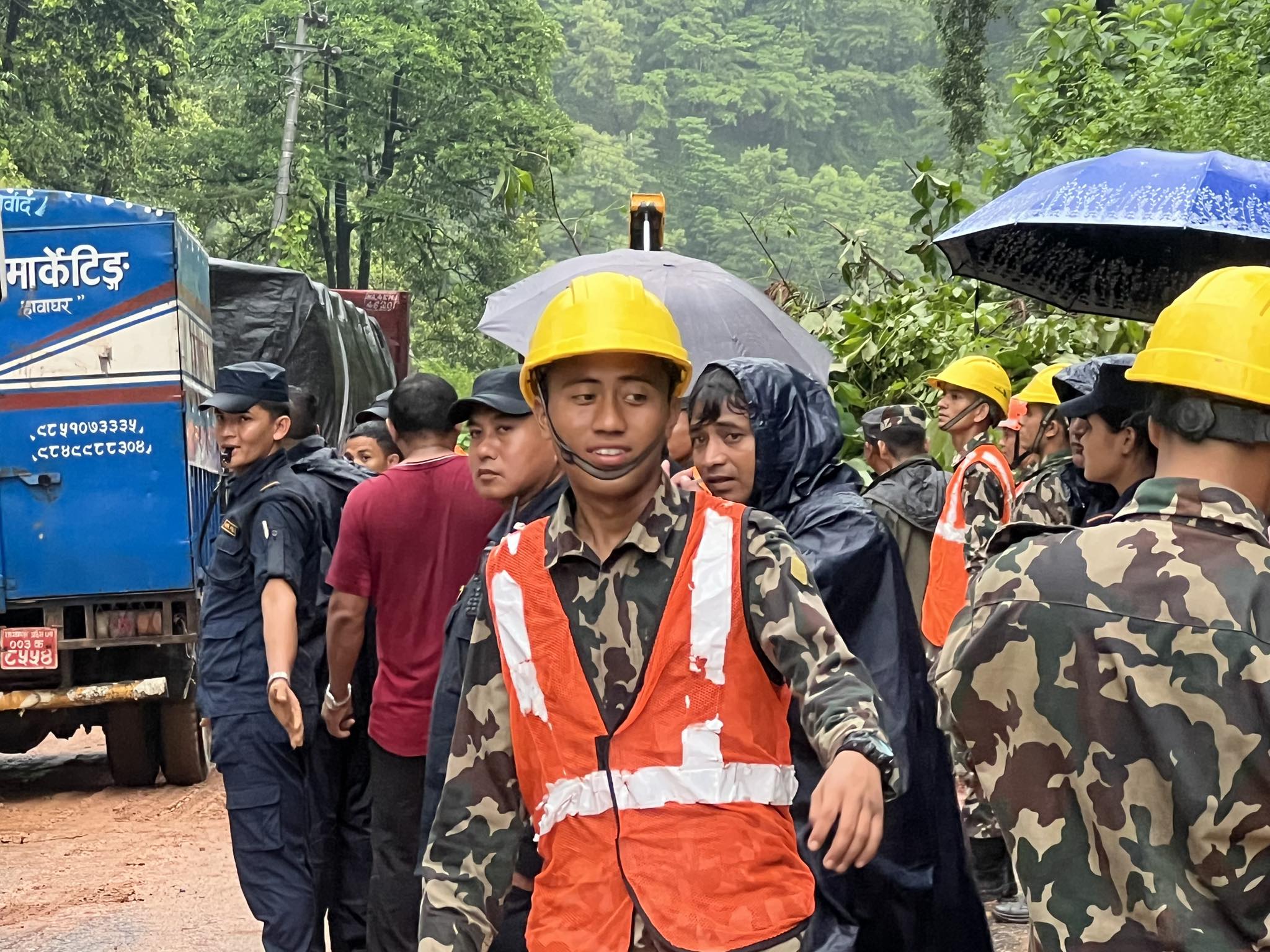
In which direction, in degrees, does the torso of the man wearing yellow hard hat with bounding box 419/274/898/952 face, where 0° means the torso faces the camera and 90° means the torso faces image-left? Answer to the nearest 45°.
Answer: approximately 0°

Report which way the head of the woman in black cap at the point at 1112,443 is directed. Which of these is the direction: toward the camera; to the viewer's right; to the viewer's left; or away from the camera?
to the viewer's left

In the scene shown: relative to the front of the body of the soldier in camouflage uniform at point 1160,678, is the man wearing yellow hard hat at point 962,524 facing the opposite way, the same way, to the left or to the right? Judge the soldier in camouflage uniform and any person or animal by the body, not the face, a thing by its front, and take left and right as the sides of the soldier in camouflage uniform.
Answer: to the left

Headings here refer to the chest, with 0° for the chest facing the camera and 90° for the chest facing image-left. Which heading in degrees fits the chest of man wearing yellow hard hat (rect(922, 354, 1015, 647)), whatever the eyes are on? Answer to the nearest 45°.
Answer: approximately 90°

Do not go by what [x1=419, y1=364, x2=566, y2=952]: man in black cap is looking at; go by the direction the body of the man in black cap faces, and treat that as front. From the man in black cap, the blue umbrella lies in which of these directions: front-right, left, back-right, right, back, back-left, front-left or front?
back-left

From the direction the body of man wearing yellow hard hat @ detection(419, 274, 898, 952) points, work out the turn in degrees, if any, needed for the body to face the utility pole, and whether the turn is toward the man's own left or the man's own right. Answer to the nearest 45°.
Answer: approximately 180°

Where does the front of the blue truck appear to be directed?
away from the camera

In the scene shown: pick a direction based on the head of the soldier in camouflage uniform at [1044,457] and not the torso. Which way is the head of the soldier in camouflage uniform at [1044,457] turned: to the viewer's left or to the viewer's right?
to the viewer's left

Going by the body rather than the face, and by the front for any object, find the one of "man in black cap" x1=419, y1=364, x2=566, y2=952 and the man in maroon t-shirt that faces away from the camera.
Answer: the man in maroon t-shirt

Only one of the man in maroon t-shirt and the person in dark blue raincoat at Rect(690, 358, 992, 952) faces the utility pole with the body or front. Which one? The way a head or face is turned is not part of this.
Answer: the man in maroon t-shirt

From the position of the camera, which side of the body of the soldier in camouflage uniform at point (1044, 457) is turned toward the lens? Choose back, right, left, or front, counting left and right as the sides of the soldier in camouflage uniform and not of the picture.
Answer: left

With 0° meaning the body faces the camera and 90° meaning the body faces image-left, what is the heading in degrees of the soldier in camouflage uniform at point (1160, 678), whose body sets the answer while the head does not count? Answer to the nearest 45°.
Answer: approximately 180°

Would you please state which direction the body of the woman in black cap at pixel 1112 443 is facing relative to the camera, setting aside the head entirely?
to the viewer's left
